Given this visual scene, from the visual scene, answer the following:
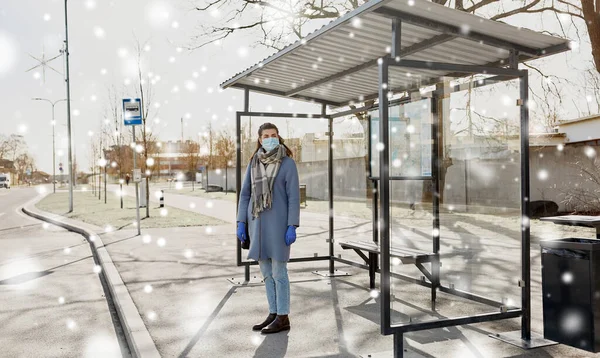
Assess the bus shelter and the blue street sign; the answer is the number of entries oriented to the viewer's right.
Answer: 0

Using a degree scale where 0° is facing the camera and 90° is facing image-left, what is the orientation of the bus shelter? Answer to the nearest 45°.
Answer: approximately 45°

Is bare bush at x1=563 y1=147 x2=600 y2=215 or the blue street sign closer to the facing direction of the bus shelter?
the blue street sign

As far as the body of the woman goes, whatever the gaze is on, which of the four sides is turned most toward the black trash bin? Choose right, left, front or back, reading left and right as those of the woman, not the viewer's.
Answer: left

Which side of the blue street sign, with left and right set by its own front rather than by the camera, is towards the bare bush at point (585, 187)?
left

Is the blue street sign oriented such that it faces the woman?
yes

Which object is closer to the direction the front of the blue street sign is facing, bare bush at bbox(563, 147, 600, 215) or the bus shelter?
the bus shelter

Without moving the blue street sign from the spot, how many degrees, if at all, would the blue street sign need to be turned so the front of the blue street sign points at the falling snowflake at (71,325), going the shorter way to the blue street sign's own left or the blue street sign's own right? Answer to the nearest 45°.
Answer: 0° — it already faces it

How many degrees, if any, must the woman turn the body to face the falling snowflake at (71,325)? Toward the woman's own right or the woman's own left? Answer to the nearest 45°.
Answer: approximately 45° to the woman's own right

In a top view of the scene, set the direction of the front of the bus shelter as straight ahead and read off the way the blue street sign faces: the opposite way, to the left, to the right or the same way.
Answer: to the left

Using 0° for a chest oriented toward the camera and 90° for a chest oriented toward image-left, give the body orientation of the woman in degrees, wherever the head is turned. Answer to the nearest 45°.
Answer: approximately 45°

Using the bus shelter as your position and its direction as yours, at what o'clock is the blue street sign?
The blue street sign is roughly at 3 o'clock from the bus shelter.

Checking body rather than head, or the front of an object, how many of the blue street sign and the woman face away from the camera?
0

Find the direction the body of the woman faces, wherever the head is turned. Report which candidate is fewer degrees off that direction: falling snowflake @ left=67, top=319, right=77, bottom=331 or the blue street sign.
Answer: the falling snowflake
